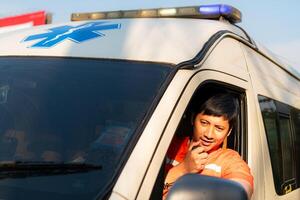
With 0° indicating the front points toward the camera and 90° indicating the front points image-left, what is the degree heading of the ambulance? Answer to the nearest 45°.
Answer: approximately 45°

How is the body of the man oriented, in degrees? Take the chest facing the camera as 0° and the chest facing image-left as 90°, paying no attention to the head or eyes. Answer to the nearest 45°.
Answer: approximately 45°
